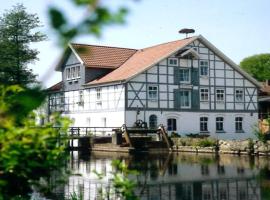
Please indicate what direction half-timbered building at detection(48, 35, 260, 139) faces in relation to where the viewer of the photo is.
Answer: facing the viewer and to the right of the viewer
